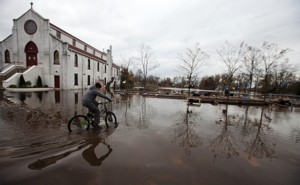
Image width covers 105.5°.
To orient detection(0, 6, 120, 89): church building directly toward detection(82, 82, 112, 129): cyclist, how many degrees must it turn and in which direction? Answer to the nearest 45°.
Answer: approximately 45° to its left

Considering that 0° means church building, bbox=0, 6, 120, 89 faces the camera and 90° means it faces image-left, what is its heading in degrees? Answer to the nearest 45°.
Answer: approximately 45°
